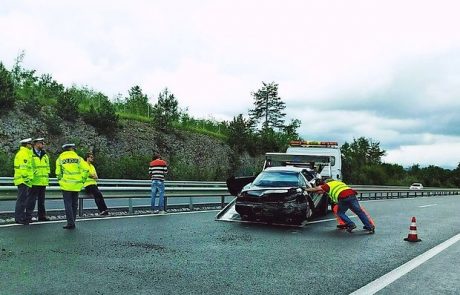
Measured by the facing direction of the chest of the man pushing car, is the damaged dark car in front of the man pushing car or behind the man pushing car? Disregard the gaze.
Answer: in front

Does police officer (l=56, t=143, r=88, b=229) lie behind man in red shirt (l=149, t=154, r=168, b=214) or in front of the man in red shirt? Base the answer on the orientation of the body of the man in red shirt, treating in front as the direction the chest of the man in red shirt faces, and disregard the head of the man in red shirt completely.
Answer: behind

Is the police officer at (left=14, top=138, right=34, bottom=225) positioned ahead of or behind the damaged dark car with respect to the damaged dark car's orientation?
ahead

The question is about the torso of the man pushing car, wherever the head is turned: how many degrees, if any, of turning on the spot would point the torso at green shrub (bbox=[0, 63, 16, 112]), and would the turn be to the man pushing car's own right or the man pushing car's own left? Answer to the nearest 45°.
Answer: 0° — they already face it

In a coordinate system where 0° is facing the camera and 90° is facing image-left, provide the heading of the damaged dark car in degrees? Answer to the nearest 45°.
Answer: approximately 45°

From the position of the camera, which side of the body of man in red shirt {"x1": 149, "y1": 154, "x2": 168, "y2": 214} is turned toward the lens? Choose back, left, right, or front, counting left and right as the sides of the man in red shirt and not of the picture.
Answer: back

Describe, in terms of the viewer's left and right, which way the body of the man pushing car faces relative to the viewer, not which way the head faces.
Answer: facing away from the viewer and to the left of the viewer

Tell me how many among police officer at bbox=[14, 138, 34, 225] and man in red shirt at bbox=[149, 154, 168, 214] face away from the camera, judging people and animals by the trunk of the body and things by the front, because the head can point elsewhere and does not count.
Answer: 1

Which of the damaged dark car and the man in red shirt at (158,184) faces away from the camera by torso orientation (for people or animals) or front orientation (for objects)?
the man in red shirt

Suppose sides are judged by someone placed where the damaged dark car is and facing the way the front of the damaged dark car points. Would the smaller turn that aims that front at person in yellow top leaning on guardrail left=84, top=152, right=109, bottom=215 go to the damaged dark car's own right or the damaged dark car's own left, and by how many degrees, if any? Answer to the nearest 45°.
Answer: approximately 45° to the damaged dark car's own right
